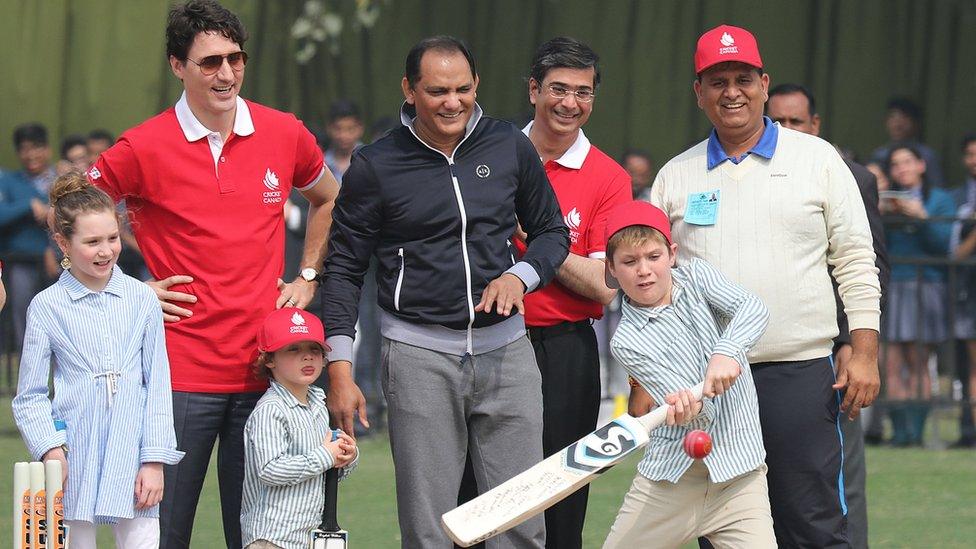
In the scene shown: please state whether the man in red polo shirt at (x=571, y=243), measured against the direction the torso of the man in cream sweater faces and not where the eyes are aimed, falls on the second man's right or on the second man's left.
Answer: on the second man's right

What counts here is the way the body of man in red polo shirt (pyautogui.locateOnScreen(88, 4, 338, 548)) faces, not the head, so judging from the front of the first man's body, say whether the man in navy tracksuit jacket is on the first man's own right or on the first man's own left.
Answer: on the first man's own left

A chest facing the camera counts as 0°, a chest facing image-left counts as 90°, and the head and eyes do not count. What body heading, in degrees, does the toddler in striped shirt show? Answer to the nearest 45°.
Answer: approximately 315°

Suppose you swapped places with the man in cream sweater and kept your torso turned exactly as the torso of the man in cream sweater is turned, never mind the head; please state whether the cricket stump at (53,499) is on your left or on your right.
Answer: on your right

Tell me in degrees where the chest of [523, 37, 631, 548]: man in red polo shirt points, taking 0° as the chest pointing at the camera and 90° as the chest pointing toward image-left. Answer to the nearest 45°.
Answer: approximately 0°
